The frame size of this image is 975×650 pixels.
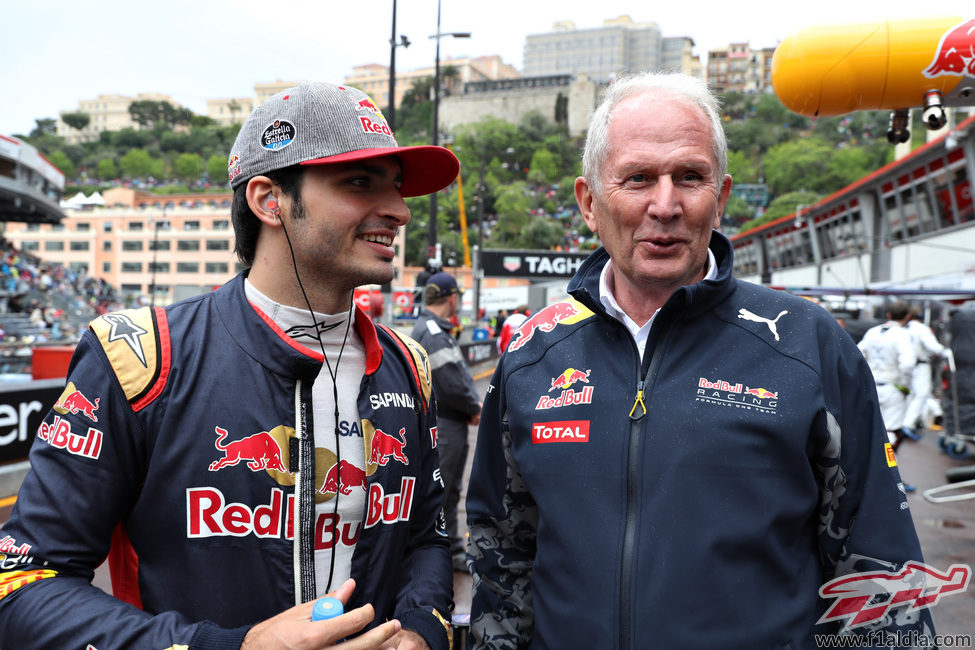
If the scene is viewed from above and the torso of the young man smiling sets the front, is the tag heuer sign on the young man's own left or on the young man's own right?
on the young man's own left

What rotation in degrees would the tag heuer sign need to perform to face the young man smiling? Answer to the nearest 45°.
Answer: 0° — it already faces them

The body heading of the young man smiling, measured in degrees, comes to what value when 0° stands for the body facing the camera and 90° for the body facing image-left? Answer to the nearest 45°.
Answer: approximately 315°

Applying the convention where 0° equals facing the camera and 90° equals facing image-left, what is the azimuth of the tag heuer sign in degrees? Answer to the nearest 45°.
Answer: approximately 0°

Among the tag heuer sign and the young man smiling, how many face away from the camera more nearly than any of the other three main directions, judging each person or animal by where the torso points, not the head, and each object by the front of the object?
0
